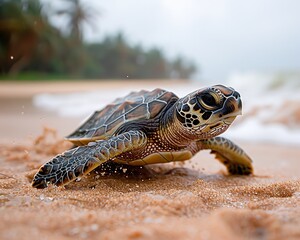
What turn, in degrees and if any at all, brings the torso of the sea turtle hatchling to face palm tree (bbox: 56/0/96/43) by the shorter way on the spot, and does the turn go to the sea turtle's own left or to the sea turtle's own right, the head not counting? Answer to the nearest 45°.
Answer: approximately 135° to the sea turtle's own left

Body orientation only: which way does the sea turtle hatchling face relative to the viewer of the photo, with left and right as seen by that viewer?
facing the viewer and to the right of the viewer
